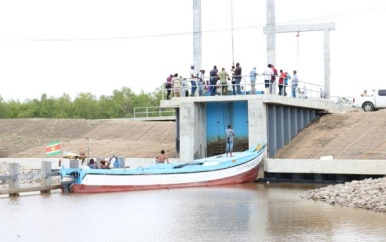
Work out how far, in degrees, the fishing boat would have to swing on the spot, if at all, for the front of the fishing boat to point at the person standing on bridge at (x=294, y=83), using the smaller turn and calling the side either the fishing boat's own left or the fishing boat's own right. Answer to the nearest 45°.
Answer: approximately 45° to the fishing boat's own left

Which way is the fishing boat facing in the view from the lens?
facing to the right of the viewer

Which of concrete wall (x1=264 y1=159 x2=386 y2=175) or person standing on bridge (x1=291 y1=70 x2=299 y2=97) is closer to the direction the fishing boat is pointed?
the concrete wall

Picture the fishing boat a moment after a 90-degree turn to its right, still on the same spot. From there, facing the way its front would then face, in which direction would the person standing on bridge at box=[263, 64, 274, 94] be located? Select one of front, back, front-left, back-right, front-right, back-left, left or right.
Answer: back-left

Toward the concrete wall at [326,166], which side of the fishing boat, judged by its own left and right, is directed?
front

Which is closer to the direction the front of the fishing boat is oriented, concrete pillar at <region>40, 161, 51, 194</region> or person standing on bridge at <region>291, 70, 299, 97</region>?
the person standing on bridge

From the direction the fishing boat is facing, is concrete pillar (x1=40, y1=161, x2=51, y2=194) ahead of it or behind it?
behind

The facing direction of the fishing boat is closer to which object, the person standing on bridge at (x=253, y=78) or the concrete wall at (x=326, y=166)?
the concrete wall

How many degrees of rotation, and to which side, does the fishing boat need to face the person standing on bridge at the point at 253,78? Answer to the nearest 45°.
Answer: approximately 45° to its left

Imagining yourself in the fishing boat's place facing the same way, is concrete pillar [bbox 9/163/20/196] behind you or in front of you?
behind

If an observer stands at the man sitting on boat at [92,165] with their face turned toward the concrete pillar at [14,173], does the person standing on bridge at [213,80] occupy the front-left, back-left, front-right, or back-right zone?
back-right

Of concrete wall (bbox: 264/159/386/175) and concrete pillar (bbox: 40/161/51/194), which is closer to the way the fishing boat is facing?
the concrete wall

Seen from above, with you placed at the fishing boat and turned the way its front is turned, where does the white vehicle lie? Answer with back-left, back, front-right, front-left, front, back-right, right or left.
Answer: front-left
